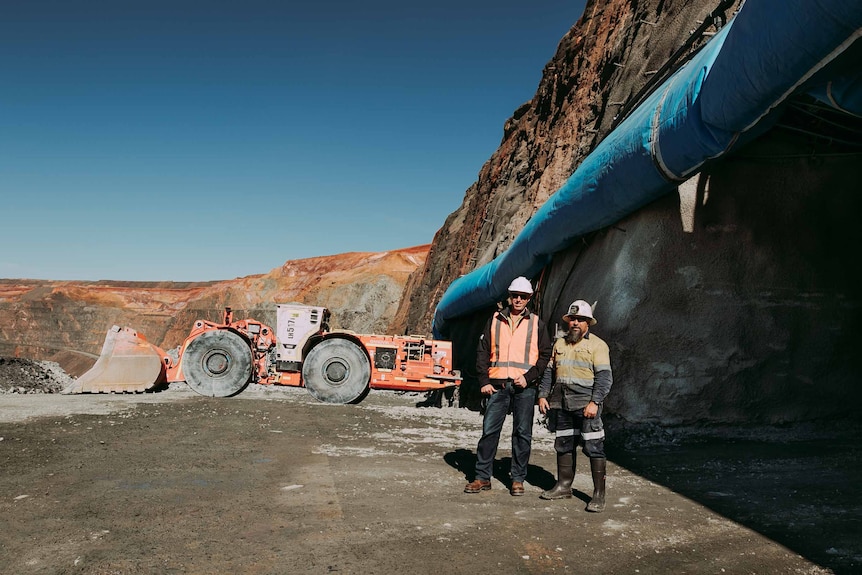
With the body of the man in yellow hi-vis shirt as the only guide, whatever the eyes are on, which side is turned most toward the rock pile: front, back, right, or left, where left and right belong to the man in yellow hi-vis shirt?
right

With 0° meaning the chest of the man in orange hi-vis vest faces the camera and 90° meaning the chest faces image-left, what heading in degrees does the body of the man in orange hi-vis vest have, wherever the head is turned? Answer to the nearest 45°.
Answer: approximately 0°

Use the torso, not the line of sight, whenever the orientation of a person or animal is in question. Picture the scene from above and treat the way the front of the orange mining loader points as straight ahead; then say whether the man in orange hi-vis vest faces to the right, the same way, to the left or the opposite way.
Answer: to the left

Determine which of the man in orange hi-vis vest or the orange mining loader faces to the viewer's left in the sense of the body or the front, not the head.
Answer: the orange mining loader

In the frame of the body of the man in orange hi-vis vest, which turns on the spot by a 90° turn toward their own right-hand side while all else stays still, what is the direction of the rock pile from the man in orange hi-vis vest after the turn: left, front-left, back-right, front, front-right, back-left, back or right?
front-right

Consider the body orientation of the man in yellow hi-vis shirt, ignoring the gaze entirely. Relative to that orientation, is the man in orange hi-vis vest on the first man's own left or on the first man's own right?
on the first man's own right

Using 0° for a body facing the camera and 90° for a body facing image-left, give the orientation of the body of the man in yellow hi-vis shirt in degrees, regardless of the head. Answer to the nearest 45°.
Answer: approximately 45°

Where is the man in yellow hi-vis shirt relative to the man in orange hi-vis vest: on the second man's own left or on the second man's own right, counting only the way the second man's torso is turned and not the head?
on the second man's own left

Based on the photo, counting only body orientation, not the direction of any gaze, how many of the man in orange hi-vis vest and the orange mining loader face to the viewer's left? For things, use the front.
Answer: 1

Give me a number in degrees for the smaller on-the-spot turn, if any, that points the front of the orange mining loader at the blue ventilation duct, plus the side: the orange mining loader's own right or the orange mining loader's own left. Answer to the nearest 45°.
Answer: approximately 135° to the orange mining loader's own left

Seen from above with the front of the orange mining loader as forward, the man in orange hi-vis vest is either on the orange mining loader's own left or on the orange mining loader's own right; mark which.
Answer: on the orange mining loader's own left

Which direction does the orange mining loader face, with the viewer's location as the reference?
facing to the left of the viewer
